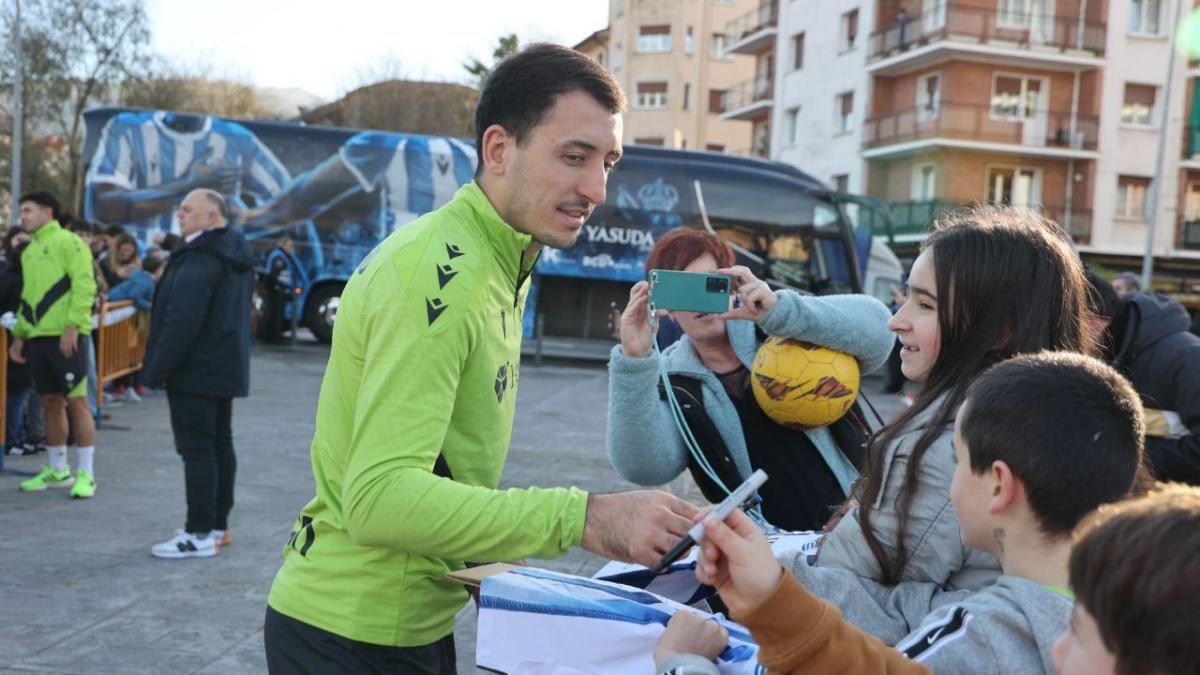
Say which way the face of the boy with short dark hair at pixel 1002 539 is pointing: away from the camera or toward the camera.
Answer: away from the camera

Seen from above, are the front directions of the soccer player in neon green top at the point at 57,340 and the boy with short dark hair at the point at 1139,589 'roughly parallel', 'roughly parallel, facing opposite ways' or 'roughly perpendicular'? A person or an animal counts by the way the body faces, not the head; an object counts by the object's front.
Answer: roughly perpendicular

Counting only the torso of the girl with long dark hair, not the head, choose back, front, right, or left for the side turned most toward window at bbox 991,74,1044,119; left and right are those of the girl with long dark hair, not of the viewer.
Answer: right

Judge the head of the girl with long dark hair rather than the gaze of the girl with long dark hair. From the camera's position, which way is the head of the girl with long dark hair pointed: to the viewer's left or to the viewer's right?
to the viewer's left

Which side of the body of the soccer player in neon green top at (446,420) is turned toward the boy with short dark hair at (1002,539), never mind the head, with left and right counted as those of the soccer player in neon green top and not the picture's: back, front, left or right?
front

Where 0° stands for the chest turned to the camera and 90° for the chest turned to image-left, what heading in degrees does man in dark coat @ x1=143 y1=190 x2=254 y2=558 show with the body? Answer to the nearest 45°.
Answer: approximately 90°

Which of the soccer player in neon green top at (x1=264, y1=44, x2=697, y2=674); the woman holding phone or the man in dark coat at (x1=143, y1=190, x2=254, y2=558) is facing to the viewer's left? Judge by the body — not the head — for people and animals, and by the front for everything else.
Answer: the man in dark coat

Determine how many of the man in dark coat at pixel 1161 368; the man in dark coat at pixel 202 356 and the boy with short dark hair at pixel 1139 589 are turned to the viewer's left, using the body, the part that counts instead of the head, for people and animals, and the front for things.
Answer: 3

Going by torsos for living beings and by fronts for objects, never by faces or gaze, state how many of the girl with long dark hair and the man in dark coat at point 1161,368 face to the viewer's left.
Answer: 2

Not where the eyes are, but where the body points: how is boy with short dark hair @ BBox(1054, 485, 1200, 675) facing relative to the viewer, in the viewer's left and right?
facing to the left of the viewer

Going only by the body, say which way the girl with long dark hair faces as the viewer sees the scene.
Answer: to the viewer's left

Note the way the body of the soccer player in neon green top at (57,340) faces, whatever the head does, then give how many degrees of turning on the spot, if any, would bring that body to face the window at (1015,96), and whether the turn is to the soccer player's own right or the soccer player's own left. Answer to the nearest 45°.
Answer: approximately 180°

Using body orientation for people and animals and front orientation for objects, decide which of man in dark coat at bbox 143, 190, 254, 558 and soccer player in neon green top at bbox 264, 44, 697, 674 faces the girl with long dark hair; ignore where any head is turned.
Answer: the soccer player in neon green top

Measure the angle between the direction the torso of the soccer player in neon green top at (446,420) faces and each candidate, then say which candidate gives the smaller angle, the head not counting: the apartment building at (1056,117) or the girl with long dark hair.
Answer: the girl with long dark hair

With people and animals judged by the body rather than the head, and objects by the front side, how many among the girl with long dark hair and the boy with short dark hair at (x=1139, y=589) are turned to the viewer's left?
2

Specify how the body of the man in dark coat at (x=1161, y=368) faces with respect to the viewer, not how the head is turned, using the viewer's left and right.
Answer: facing to the left of the viewer

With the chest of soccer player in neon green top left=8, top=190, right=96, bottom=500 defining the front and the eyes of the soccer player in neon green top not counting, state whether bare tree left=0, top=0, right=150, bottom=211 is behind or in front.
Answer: behind

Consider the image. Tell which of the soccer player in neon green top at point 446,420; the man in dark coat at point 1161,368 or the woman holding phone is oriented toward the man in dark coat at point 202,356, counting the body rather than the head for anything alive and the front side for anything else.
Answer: the man in dark coat at point 1161,368
